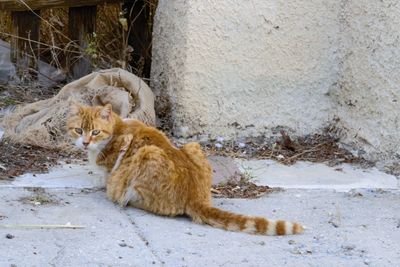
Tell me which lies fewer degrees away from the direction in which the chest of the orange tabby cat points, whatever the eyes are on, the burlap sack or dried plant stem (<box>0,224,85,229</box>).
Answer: the burlap sack

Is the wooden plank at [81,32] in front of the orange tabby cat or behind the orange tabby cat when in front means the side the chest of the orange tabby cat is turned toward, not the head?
in front

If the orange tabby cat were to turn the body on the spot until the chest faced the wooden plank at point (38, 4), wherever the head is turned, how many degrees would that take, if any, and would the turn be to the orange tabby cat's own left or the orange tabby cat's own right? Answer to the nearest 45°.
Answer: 0° — it already faces it

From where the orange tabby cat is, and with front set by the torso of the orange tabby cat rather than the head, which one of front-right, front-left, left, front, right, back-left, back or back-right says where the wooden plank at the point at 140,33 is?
front-right

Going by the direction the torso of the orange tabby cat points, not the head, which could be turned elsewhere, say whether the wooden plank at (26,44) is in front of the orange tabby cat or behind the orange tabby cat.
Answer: in front

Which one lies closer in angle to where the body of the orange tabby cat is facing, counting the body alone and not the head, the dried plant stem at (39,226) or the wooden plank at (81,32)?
the wooden plank

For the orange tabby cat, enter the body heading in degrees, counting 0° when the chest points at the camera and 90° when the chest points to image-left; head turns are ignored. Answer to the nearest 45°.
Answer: approximately 135°

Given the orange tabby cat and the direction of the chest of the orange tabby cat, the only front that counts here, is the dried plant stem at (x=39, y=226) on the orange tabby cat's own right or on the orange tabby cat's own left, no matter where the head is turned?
on the orange tabby cat's own left

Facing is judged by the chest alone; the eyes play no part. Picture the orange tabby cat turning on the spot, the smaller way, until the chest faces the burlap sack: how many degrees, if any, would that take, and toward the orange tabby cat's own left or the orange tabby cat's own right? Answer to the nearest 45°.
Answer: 0° — it already faces it
